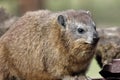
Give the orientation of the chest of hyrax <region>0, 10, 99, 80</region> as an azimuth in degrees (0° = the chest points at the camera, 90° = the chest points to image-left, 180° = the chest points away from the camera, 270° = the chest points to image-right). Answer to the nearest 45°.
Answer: approximately 270°
